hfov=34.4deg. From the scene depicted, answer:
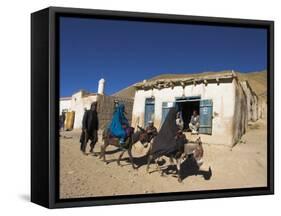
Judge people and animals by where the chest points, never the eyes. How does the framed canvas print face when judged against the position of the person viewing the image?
facing the viewer and to the right of the viewer
